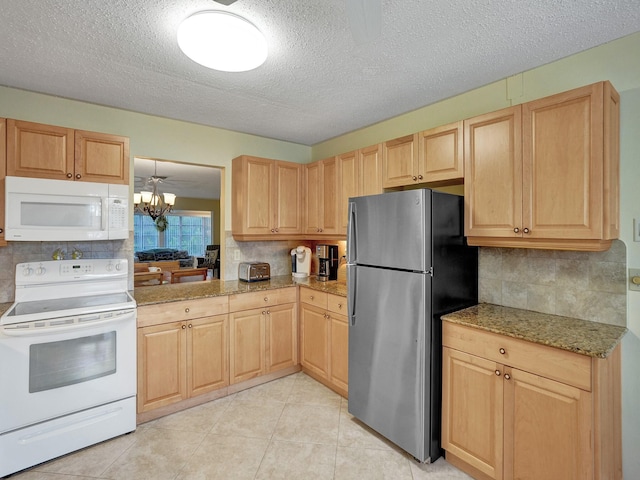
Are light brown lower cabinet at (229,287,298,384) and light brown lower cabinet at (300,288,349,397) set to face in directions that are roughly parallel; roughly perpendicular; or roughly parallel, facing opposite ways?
roughly perpendicular

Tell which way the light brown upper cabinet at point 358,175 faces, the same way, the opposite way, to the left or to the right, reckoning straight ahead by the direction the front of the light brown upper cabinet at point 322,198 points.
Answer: the same way

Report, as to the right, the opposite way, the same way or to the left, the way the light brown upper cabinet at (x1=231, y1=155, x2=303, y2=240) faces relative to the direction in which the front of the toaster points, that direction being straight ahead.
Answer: the same way

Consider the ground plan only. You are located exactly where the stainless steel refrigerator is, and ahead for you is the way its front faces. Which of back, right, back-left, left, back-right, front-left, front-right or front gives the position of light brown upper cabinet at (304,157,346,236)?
right

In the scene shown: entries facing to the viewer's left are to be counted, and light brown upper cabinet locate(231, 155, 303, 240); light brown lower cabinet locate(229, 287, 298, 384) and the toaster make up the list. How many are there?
0

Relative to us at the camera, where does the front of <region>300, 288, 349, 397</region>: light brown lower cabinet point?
facing the viewer and to the left of the viewer

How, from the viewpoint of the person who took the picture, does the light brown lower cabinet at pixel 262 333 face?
facing the viewer and to the right of the viewer

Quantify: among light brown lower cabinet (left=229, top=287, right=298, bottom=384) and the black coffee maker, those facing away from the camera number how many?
0

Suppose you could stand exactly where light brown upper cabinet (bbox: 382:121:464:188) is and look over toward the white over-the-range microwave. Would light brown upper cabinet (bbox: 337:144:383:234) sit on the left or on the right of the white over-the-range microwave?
right

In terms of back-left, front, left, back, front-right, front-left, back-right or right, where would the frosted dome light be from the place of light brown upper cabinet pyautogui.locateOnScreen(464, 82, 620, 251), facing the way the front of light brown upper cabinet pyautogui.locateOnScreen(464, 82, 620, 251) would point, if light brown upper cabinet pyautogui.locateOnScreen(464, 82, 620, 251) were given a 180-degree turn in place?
back

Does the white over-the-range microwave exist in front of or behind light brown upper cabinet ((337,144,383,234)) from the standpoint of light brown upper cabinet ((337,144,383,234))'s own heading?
in front

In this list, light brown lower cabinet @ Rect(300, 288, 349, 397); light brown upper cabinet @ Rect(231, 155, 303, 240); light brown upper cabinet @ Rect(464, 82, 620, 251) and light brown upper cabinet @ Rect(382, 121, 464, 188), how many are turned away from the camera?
0

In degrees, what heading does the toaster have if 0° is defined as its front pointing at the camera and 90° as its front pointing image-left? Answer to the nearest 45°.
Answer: approximately 315°
